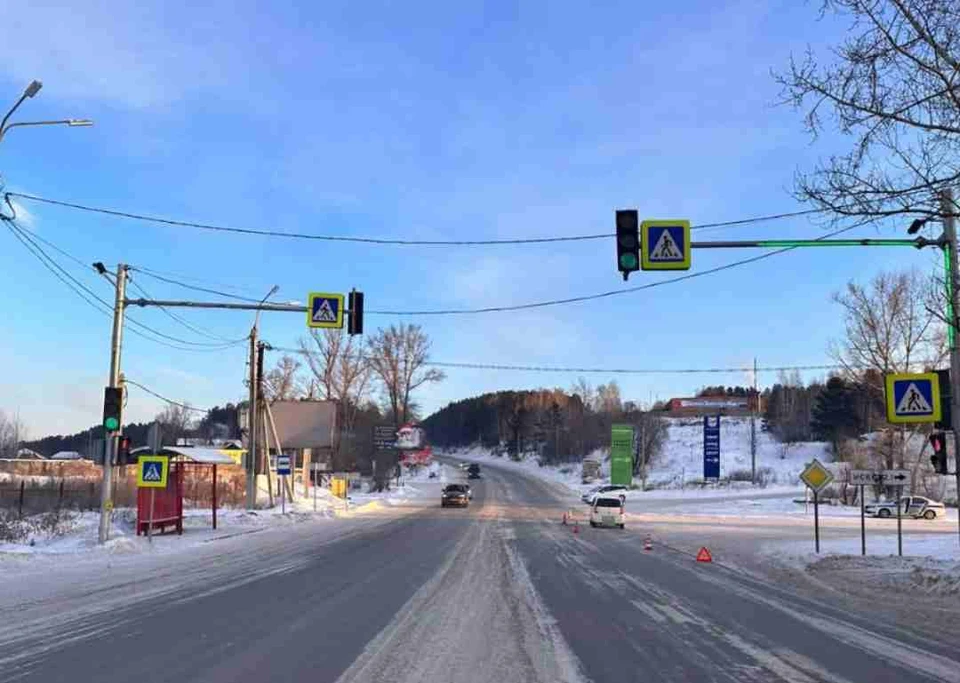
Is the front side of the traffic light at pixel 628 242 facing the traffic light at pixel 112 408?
no

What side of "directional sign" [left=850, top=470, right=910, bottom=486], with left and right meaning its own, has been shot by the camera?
front

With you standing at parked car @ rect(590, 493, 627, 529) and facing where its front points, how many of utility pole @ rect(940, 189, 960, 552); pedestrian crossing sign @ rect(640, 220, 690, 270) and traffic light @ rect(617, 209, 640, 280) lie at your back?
3

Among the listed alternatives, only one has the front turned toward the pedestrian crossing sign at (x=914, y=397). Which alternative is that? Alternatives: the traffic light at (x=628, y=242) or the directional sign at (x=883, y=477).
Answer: the directional sign

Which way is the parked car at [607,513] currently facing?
away from the camera

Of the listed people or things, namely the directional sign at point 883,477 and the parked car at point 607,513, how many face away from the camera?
1

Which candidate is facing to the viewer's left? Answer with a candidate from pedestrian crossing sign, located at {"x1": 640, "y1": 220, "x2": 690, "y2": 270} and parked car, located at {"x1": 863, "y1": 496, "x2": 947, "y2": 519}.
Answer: the parked car

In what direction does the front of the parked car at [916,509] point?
to the viewer's left

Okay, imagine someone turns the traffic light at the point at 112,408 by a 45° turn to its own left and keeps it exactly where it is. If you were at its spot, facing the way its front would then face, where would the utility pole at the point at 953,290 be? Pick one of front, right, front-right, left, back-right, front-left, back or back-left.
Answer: front

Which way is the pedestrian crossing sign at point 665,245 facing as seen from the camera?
toward the camera

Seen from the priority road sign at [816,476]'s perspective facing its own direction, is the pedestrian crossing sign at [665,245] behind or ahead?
ahead

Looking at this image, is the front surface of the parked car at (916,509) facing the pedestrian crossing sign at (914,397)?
no

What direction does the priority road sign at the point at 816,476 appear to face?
toward the camera

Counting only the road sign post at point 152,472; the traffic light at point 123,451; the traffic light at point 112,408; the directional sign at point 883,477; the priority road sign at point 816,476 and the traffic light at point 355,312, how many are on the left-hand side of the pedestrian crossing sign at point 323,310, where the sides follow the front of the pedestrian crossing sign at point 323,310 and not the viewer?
3

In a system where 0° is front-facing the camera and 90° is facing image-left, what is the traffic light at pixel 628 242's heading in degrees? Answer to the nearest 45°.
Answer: approximately 0°
